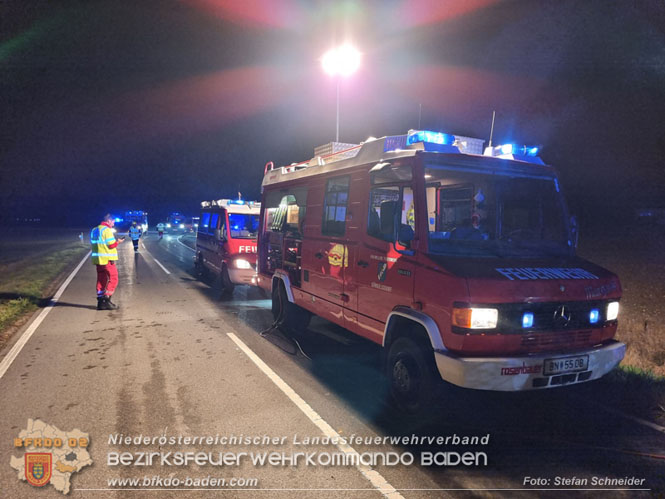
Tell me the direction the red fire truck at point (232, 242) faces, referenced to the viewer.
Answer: facing the viewer and to the right of the viewer

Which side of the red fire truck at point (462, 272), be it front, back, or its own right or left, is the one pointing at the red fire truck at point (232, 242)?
back

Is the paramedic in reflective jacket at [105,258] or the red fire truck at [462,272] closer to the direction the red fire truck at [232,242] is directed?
the red fire truck

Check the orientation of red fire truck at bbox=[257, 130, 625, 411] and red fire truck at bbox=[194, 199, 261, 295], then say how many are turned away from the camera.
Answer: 0

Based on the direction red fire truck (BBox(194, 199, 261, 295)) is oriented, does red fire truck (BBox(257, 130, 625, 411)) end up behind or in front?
in front

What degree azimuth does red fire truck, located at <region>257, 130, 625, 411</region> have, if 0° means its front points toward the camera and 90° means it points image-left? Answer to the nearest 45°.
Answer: approximately 315°

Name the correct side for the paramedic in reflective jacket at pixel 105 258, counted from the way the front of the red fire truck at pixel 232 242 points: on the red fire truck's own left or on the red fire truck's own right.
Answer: on the red fire truck's own right
